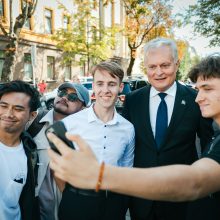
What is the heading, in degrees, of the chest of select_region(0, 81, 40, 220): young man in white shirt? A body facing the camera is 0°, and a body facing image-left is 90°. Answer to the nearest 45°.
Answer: approximately 45°

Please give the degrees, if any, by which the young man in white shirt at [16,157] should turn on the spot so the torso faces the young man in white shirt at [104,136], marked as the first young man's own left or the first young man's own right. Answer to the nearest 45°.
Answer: approximately 135° to the first young man's own left

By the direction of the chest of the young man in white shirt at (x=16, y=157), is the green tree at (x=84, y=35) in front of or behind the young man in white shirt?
behind

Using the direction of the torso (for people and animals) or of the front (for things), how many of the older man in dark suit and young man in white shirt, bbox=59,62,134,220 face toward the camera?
2

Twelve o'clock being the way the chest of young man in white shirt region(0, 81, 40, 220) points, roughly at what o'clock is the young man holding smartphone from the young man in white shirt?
The young man holding smartphone is roughly at 10 o'clock from the young man in white shirt.

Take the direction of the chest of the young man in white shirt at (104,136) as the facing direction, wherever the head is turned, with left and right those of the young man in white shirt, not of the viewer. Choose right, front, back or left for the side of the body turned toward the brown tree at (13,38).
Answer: back

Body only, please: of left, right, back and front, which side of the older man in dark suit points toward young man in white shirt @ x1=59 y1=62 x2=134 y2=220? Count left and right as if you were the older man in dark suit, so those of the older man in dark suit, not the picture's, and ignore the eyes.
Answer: right

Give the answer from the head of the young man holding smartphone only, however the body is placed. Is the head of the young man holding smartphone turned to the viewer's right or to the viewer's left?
to the viewer's left
